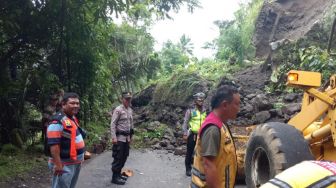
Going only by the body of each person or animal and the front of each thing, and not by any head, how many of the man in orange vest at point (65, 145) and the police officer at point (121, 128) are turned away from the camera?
0

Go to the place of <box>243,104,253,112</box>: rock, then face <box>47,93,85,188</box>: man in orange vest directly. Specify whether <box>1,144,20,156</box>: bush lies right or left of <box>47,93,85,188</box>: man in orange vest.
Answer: right

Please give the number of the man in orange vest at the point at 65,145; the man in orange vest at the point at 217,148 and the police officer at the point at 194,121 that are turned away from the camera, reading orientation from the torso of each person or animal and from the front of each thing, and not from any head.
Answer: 0

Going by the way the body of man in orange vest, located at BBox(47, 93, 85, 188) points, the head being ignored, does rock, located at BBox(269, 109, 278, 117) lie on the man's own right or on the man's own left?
on the man's own left

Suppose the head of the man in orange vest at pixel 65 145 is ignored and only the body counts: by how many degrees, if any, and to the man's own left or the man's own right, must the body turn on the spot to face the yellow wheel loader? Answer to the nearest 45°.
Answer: approximately 45° to the man's own left

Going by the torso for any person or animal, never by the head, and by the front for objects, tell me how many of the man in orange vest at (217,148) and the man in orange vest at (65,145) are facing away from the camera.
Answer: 0

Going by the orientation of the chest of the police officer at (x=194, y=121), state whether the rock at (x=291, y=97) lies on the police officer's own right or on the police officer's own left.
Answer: on the police officer's own left

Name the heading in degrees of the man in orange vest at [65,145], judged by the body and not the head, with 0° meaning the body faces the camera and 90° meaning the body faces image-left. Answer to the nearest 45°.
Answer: approximately 315°

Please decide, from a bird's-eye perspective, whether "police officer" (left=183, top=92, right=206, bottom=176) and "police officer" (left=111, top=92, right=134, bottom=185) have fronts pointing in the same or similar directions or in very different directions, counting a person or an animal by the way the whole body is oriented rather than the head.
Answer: same or similar directions

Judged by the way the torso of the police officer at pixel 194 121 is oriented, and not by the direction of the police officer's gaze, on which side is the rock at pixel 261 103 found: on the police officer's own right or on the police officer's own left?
on the police officer's own left

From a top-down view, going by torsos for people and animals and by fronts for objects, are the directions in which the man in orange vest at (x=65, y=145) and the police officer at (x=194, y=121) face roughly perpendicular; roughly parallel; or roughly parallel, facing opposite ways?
roughly parallel

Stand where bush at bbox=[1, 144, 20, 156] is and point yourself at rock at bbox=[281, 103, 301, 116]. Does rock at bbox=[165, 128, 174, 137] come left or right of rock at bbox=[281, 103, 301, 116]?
left

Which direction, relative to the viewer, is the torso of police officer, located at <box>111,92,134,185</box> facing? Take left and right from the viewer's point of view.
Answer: facing the viewer and to the right of the viewer

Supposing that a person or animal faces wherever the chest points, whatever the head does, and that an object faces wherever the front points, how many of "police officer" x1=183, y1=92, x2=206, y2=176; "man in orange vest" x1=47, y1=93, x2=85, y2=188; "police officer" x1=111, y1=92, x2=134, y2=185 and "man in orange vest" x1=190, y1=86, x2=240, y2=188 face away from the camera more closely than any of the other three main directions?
0
